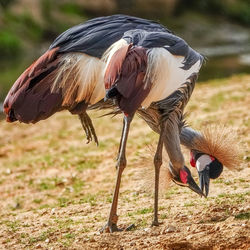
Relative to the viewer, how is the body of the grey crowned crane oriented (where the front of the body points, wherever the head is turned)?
to the viewer's right
